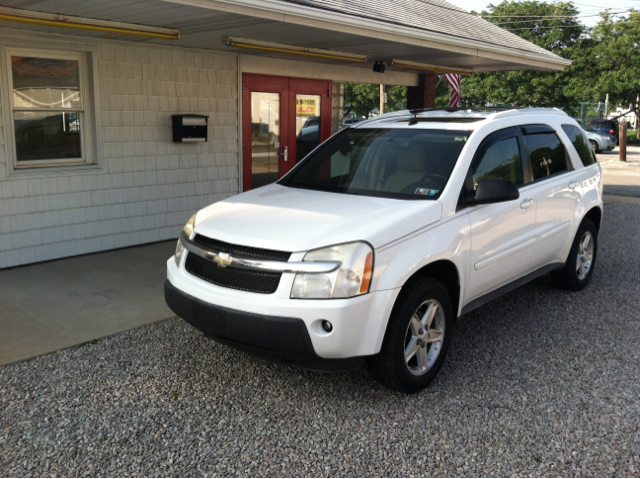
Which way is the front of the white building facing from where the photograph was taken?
facing the viewer and to the right of the viewer

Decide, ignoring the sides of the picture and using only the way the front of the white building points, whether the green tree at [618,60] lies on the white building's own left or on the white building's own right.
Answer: on the white building's own left

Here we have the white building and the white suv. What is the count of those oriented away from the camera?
0

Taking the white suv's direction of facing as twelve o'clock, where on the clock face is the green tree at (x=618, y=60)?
The green tree is roughly at 5 o'clock from the white suv.

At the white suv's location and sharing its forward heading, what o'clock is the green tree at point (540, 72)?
The green tree is roughly at 5 o'clock from the white suv.

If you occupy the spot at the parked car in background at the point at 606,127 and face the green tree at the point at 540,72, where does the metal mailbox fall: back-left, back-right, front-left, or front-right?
back-left

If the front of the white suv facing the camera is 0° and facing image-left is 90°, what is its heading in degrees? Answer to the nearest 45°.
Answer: approximately 45°

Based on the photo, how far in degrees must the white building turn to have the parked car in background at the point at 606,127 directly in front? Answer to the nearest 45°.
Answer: approximately 90° to its left

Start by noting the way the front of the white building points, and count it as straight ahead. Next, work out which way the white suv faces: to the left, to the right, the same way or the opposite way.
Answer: to the right
